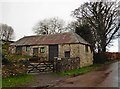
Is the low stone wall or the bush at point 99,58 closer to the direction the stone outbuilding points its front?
the low stone wall

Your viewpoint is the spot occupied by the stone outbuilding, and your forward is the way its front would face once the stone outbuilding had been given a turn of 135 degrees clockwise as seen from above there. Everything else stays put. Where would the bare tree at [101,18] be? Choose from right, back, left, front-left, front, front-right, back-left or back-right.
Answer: front-right

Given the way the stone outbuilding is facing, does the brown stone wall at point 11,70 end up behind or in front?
in front

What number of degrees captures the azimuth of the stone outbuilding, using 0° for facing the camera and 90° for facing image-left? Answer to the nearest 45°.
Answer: approximately 45°

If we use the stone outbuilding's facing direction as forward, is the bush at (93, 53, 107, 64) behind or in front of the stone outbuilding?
behind

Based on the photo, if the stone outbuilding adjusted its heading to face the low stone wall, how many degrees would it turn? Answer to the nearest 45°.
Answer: approximately 45° to its left
